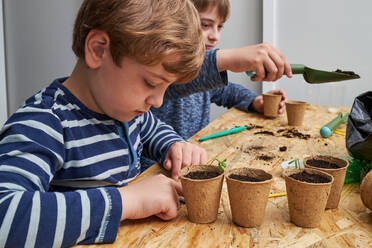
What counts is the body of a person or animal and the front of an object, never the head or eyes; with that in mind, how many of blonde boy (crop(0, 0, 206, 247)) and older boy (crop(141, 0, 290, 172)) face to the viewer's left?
0

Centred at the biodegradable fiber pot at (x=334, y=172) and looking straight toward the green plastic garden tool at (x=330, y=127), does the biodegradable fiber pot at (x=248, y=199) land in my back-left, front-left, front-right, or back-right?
back-left

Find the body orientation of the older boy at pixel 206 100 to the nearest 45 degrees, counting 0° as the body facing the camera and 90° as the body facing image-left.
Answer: approximately 315°

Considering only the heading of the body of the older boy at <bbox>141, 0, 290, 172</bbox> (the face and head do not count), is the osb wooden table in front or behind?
in front

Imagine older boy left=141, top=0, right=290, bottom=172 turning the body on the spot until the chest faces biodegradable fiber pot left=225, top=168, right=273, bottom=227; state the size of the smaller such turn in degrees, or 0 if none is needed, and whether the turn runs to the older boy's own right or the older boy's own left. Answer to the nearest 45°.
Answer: approximately 45° to the older boy's own right

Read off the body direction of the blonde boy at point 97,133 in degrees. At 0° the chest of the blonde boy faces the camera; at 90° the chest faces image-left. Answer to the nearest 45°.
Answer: approximately 315°
